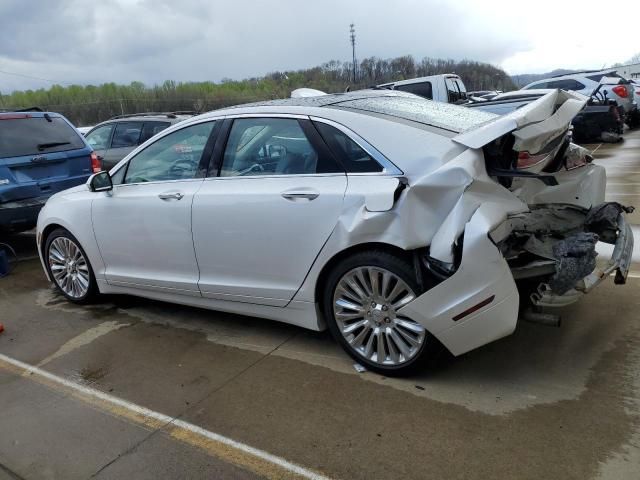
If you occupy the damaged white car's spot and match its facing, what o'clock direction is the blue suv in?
The blue suv is roughly at 12 o'clock from the damaged white car.

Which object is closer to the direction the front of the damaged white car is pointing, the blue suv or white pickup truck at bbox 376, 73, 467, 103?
the blue suv

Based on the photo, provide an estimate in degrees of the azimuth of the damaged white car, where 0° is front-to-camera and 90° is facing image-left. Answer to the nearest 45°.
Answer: approximately 135°

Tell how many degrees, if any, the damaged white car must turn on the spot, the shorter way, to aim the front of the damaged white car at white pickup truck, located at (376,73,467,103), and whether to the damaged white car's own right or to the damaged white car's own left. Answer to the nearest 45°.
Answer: approximately 45° to the damaged white car's own right

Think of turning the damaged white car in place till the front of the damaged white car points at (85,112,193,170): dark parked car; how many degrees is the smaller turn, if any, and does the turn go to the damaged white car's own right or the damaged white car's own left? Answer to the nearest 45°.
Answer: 0° — it already faces it

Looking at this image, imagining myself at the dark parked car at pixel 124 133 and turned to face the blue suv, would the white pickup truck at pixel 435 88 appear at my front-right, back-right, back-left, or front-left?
back-left
